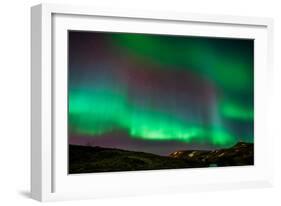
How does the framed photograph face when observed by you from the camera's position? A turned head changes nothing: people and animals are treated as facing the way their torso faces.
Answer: facing the viewer and to the right of the viewer
